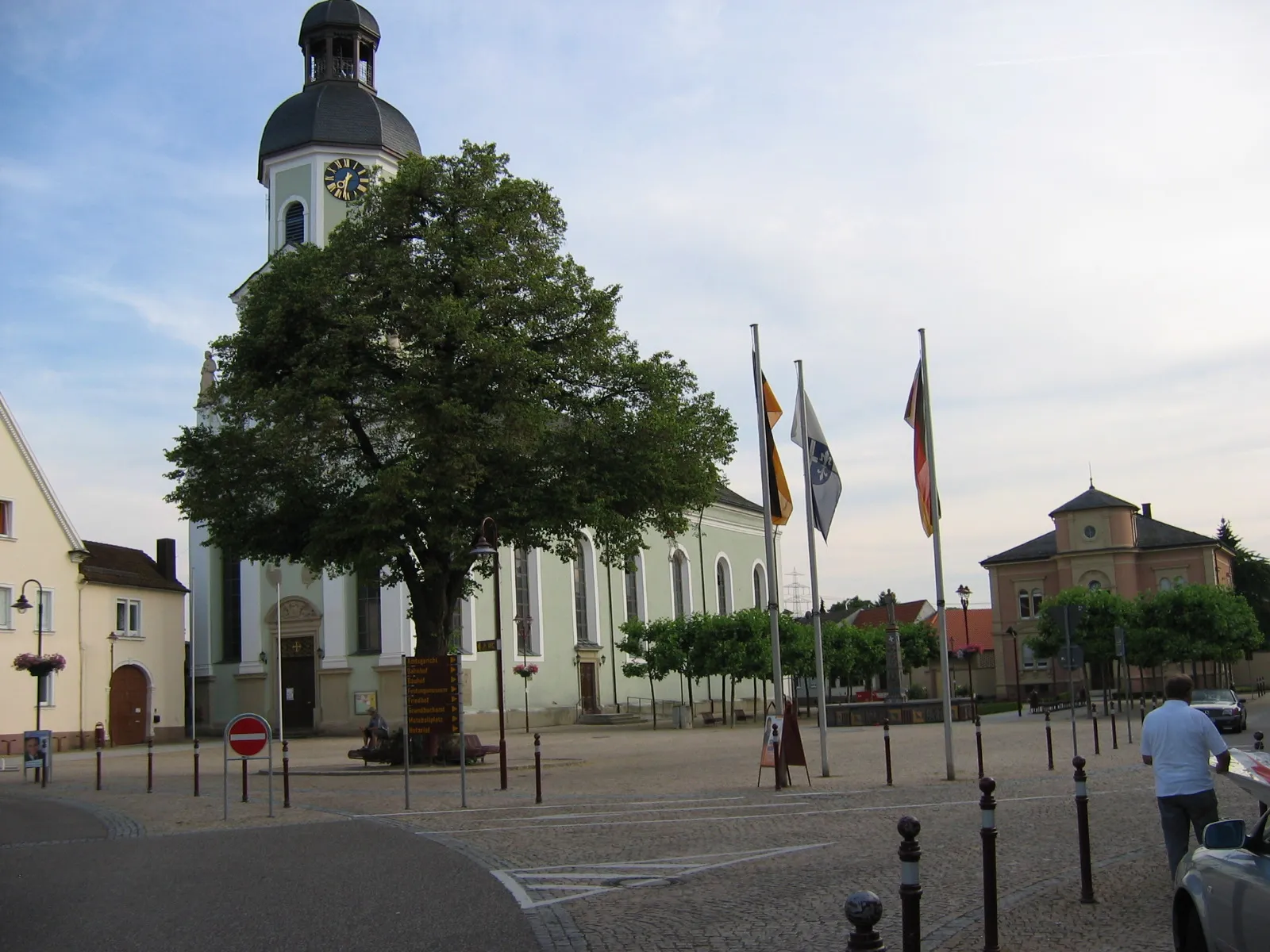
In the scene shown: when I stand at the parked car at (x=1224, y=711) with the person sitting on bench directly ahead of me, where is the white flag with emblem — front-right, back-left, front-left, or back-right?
front-left

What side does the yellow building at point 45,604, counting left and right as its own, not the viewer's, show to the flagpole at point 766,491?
front

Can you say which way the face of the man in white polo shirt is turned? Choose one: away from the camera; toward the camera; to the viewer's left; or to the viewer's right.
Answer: away from the camera

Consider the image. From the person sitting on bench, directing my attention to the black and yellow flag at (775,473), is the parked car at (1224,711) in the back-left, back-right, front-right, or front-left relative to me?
front-left

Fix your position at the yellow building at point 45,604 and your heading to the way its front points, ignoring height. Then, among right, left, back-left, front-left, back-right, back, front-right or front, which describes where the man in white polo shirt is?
front

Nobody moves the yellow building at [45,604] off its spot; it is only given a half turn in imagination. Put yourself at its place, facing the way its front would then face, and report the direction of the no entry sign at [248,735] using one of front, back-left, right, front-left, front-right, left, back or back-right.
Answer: back

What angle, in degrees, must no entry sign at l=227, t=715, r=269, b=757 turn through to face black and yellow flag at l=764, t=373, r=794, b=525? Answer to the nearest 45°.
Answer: approximately 90° to its left

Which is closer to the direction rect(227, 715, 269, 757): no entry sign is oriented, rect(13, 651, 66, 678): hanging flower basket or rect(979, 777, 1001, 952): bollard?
the bollard

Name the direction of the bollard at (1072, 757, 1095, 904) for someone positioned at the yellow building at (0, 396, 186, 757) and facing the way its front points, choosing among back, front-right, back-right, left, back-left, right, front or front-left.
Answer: front

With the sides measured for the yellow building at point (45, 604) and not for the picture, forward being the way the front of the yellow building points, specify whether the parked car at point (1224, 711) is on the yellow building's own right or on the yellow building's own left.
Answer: on the yellow building's own left

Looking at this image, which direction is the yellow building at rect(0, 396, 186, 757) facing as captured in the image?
toward the camera

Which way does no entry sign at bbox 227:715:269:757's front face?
toward the camera

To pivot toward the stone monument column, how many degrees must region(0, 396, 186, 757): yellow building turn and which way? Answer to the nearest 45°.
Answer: approximately 90° to its left

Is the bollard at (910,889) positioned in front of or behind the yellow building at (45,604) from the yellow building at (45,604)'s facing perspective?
in front

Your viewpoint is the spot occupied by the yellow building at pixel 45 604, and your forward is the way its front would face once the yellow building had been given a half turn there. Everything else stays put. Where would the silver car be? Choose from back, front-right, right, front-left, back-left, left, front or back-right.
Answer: back
